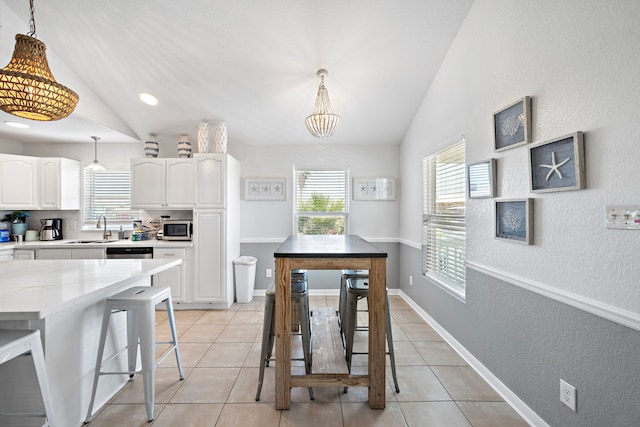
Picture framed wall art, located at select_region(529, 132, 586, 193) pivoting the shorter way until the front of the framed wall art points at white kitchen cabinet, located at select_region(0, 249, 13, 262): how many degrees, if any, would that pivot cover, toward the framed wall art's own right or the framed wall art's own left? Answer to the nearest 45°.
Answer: approximately 45° to the framed wall art's own right

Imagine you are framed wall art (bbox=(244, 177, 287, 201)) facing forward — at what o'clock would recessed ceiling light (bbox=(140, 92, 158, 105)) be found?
The recessed ceiling light is roughly at 2 o'clock from the framed wall art.

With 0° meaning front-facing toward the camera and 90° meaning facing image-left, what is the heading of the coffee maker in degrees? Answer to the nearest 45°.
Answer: approximately 0°

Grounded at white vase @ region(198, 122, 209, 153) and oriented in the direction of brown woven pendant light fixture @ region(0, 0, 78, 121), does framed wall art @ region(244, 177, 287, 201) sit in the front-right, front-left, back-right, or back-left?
back-left

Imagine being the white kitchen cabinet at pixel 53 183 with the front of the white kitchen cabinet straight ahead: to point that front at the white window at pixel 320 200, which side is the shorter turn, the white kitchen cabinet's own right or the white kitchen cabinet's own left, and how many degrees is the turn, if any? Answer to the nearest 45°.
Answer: approximately 90° to the white kitchen cabinet's own left

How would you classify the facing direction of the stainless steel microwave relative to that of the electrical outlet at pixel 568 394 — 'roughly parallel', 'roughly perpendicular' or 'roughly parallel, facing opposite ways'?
roughly perpendicular

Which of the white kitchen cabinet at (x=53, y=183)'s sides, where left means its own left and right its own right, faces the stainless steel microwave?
left
